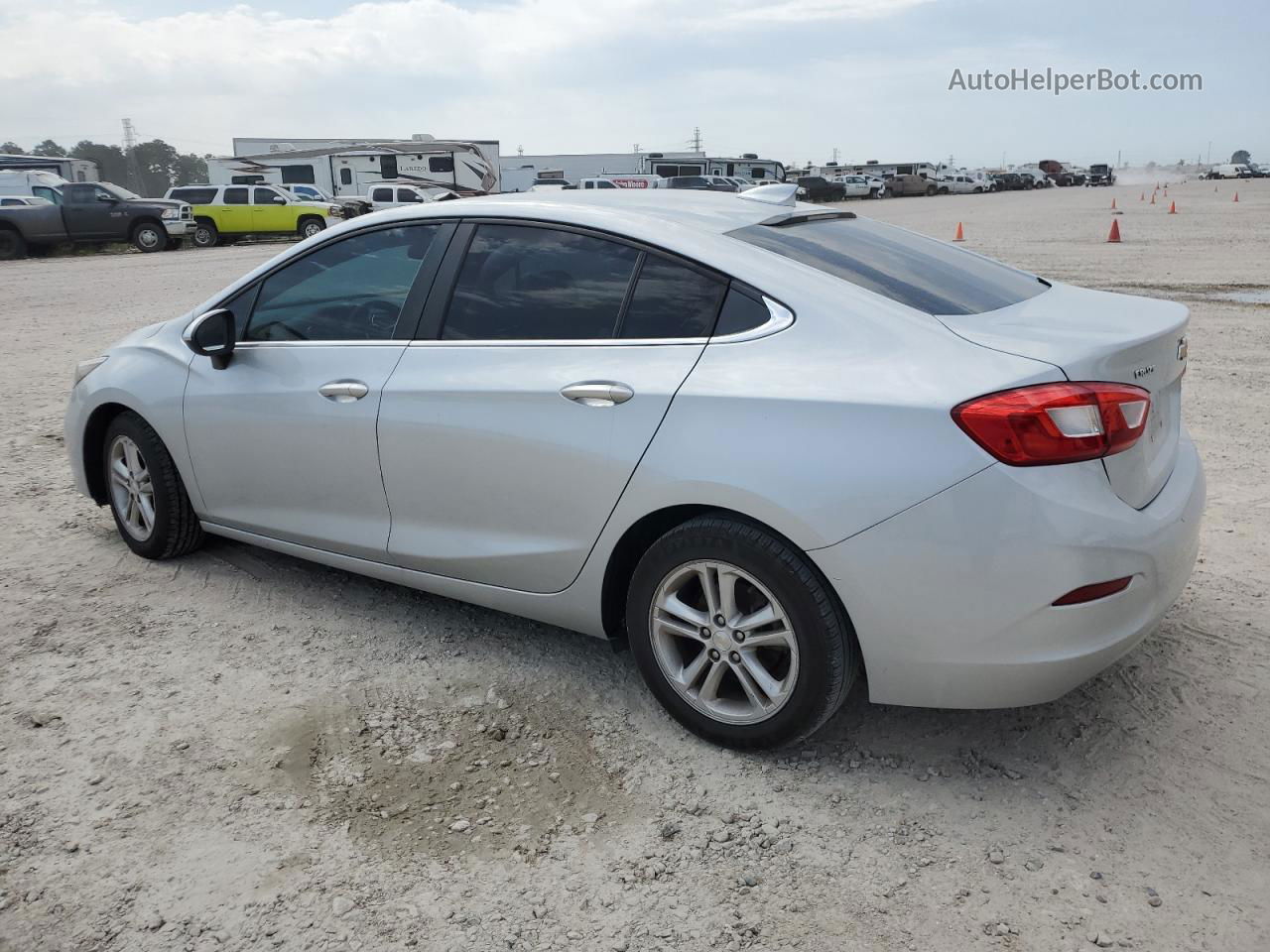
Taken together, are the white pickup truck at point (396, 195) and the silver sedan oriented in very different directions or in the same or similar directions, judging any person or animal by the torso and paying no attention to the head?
very different directions

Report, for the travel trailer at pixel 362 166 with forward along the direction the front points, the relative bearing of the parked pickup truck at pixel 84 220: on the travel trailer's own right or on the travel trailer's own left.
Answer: on the travel trailer's own right

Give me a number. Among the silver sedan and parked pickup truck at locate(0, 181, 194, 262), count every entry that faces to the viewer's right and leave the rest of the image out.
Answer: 1

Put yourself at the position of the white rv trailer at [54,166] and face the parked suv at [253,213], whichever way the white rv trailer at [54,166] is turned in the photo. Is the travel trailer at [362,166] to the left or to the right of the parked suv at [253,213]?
left

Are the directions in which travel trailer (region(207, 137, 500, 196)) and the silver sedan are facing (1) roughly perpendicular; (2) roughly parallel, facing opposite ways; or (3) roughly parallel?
roughly parallel, facing opposite ways

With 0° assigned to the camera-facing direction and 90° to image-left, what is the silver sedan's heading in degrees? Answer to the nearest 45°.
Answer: approximately 135°

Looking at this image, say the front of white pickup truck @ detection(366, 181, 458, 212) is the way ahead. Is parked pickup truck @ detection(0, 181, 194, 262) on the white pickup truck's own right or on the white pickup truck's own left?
on the white pickup truck's own right

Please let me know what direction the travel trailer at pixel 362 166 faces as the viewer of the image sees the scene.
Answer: facing the viewer and to the right of the viewer

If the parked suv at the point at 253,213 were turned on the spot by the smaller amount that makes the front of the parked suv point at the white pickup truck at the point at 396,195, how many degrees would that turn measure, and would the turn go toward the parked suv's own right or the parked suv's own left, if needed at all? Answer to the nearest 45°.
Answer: approximately 45° to the parked suv's own left

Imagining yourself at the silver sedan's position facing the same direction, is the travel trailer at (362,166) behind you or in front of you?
in front

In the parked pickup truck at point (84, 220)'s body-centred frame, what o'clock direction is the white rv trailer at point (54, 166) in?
The white rv trailer is roughly at 9 o'clock from the parked pickup truck.

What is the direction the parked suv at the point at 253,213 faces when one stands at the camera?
facing to the right of the viewer

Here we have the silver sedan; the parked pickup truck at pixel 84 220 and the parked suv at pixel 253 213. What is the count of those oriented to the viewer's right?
2

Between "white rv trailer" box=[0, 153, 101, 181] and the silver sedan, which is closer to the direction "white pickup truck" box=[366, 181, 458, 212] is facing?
the silver sedan

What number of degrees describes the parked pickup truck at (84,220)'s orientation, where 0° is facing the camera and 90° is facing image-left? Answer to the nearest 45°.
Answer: approximately 270°
